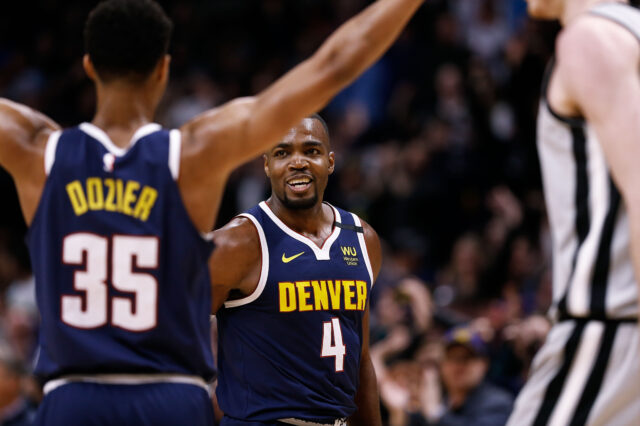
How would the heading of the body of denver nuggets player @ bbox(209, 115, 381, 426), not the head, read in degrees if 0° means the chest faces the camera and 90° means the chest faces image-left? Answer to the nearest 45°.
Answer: approximately 315°

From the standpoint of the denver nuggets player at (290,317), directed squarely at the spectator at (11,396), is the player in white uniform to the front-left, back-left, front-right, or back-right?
back-left

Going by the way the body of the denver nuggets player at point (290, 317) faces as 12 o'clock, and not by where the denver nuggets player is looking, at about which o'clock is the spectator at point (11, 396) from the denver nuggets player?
The spectator is roughly at 6 o'clock from the denver nuggets player.

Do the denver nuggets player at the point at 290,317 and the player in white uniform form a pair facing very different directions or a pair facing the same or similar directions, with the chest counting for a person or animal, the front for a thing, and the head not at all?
very different directions

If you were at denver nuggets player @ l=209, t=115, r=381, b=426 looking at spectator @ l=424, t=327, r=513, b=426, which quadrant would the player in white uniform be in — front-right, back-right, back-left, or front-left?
back-right

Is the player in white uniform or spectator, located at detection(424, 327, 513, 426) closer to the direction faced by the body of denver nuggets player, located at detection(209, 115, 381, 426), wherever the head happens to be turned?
the player in white uniform
